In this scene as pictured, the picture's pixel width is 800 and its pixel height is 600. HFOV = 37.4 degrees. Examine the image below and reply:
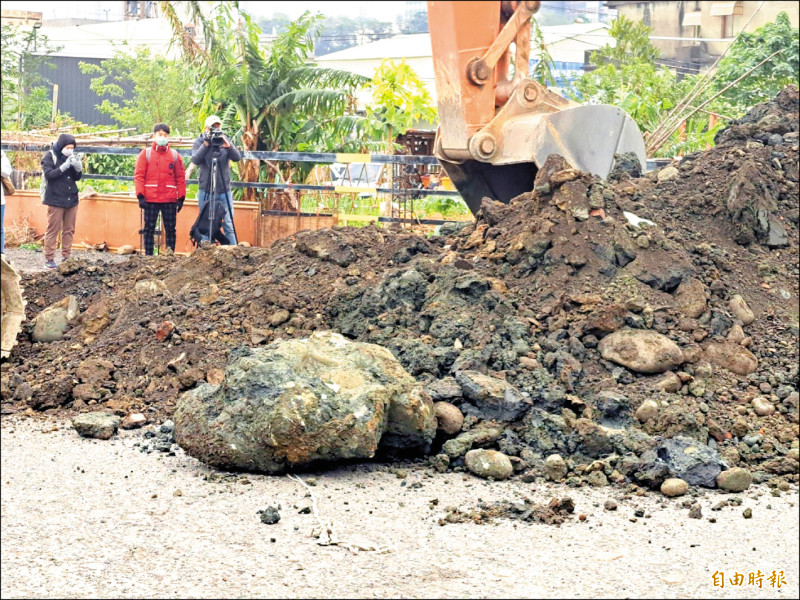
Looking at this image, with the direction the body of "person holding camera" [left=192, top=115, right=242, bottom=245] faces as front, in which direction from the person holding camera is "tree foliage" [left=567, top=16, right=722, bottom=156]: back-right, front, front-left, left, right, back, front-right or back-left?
back-left

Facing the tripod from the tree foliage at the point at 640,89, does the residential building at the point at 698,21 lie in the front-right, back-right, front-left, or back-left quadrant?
back-right

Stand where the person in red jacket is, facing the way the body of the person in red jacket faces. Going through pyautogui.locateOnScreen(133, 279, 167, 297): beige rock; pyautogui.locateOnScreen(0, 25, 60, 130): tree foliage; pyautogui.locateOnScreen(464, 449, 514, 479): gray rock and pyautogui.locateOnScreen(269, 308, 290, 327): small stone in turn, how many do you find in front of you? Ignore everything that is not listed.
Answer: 3

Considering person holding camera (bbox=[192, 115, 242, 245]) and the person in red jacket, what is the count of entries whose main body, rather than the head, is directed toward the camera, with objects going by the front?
2

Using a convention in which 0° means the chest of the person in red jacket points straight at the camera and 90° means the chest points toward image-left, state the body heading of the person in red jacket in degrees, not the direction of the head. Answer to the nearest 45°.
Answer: approximately 0°

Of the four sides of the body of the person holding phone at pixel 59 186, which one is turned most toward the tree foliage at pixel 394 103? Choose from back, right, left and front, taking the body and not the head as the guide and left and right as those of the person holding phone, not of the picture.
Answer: left

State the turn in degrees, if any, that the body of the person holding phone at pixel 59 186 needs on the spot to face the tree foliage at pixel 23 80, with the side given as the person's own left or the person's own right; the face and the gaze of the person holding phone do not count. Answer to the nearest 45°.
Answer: approximately 135° to the person's own left

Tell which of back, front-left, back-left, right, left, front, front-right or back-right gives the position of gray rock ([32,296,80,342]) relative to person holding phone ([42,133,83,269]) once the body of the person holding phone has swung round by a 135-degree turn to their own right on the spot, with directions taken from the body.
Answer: left

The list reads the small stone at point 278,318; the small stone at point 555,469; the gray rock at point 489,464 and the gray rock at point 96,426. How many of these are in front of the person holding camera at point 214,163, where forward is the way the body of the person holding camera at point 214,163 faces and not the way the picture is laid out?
4

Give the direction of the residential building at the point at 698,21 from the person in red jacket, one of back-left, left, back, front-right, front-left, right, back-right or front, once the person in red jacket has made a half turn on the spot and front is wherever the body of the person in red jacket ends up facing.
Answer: front-right

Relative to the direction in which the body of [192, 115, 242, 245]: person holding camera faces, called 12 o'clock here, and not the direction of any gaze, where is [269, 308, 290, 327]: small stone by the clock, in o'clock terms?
The small stone is roughly at 12 o'clock from the person holding camera.
